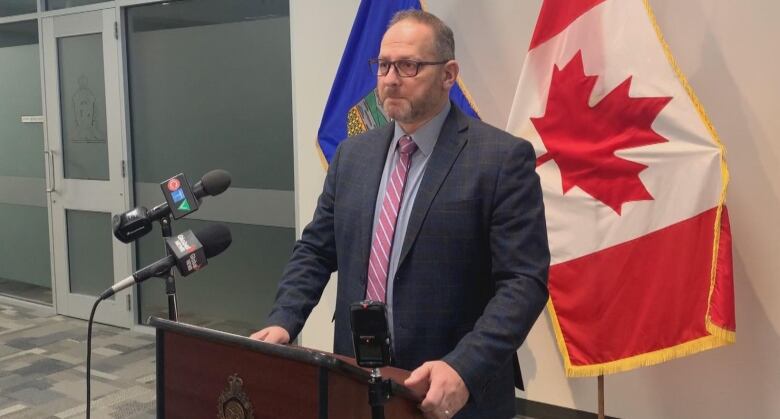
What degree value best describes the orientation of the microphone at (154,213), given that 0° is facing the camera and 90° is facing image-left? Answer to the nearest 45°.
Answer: approximately 270°

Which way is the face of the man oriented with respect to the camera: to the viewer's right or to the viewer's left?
to the viewer's left

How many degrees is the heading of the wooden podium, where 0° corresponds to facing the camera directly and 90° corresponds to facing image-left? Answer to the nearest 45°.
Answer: approximately 45°

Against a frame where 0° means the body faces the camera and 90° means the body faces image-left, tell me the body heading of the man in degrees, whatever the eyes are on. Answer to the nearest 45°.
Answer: approximately 45°

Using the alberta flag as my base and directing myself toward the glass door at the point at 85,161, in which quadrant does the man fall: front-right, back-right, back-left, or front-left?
back-left

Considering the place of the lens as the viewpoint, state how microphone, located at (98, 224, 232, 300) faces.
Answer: facing to the right of the viewer

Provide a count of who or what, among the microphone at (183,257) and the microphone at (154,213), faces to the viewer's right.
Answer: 2
